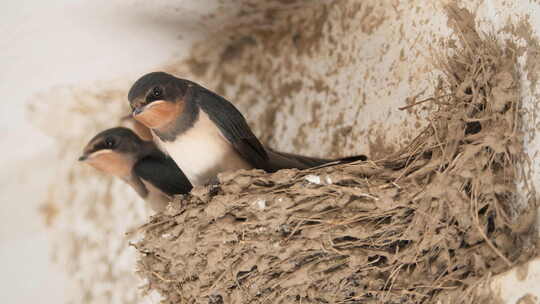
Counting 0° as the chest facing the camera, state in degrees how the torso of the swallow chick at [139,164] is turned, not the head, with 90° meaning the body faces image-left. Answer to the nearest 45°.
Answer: approximately 90°

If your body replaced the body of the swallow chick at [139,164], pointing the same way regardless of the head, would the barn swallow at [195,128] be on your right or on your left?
on your left
